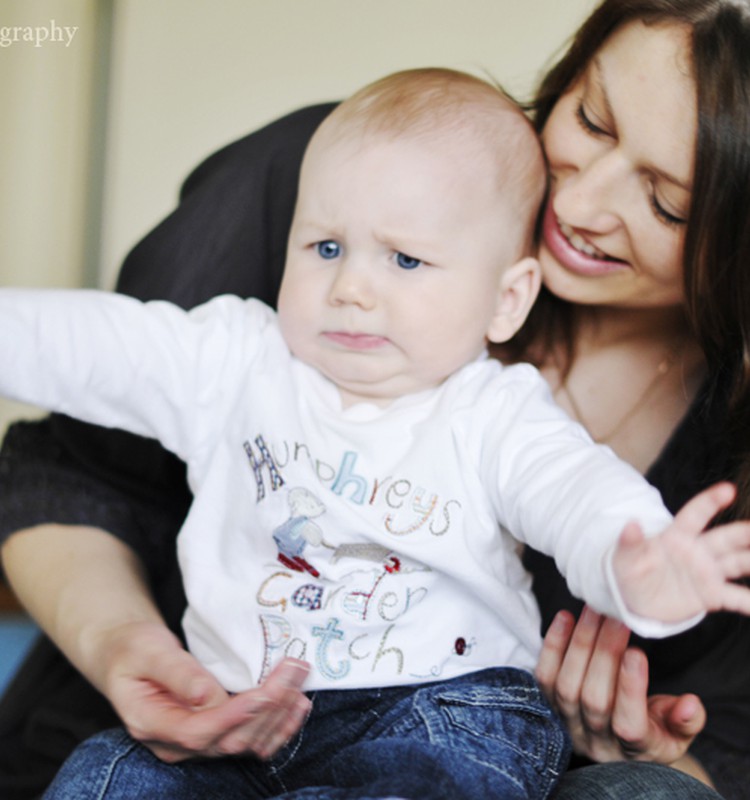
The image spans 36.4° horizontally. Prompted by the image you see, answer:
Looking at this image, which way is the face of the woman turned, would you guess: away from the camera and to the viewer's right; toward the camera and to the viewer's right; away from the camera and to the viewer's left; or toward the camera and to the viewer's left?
toward the camera and to the viewer's left
